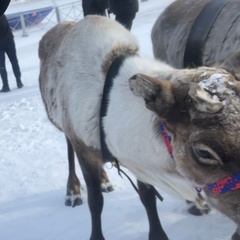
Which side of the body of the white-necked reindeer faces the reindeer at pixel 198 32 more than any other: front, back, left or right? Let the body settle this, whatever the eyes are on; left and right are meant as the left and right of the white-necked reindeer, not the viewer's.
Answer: left

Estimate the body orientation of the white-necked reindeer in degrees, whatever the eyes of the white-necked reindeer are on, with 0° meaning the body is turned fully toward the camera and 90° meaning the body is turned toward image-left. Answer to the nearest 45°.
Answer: approximately 315°
